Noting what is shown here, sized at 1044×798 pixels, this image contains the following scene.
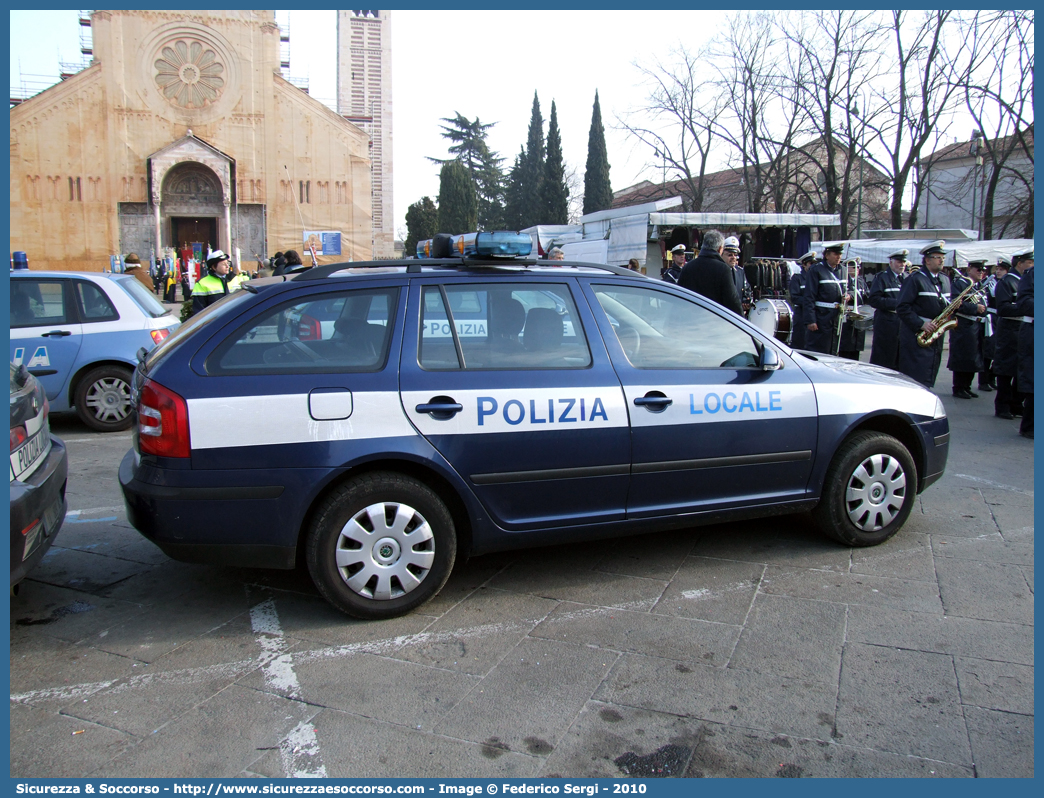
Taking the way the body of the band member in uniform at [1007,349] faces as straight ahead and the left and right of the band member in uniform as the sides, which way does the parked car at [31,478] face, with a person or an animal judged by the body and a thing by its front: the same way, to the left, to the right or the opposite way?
the opposite way

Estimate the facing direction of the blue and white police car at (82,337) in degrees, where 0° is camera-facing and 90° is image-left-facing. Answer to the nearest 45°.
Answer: approximately 90°

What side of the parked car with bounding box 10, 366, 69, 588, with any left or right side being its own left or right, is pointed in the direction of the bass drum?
right

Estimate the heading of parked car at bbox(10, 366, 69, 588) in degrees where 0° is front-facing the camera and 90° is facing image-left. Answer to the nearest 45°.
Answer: approximately 135°

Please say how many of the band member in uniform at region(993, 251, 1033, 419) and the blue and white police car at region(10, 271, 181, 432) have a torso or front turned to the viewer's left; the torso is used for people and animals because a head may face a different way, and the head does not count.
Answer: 1

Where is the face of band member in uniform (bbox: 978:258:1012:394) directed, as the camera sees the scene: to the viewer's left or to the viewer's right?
to the viewer's left
